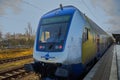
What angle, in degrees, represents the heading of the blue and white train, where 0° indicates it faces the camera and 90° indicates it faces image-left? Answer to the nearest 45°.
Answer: approximately 45°
